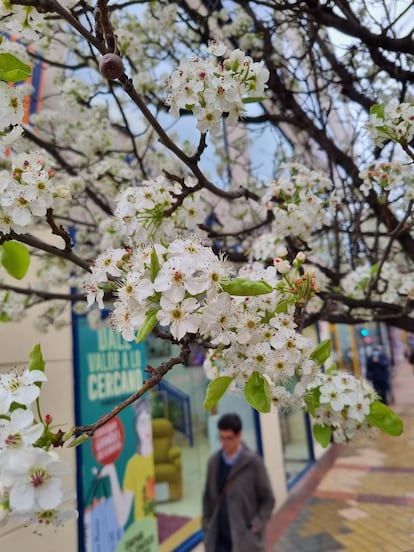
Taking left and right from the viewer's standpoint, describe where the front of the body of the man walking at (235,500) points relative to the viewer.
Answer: facing the viewer and to the left of the viewer

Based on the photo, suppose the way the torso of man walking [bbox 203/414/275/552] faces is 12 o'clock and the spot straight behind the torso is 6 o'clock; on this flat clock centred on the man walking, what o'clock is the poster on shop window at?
The poster on shop window is roughly at 2 o'clock from the man walking.

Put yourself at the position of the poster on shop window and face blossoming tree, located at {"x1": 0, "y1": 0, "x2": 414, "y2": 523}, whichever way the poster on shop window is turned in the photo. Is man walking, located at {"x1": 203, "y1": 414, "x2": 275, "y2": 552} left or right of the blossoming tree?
left

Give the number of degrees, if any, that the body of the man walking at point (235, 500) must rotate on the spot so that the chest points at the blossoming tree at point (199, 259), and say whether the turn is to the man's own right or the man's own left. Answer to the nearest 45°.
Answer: approximately 45° to the man's own left
